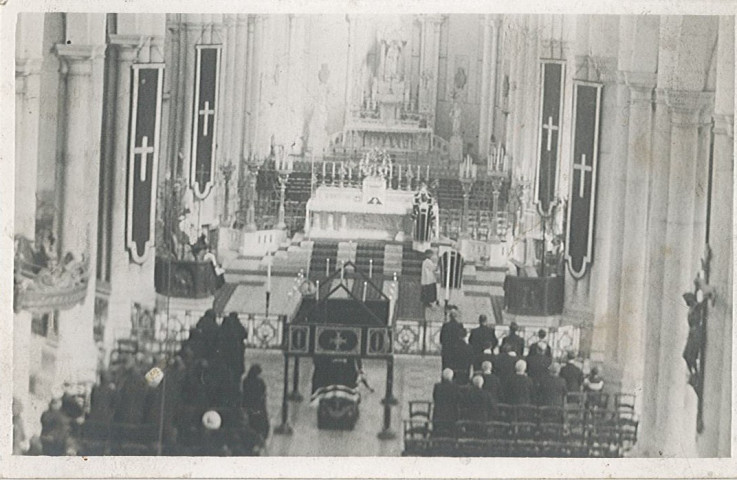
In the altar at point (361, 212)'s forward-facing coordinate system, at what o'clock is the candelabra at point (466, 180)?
The candelabra is roughly at 9 o'clock from the altar.

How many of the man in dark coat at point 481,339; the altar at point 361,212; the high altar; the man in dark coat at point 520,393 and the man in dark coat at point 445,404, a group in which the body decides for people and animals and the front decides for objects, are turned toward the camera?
2

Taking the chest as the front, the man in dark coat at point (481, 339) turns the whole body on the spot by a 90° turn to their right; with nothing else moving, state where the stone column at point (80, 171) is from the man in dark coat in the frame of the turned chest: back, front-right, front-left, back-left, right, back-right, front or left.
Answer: back

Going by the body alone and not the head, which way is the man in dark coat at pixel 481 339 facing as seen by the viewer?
away from the camera

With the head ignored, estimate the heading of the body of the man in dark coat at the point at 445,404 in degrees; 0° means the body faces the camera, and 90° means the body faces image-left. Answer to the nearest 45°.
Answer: approximately 180°

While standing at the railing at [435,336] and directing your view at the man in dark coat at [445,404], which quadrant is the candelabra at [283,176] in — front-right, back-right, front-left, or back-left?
back-right

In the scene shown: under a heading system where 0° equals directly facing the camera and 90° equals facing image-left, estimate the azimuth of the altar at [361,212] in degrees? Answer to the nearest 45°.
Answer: approximately 0°

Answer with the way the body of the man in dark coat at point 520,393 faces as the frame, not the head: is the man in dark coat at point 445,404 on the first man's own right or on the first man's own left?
on the first man's own left

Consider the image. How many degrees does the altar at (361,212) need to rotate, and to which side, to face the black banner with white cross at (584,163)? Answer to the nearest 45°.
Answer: approximately 90° to its left

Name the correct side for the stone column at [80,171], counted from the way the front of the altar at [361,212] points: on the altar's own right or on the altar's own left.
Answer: on the altar's own right

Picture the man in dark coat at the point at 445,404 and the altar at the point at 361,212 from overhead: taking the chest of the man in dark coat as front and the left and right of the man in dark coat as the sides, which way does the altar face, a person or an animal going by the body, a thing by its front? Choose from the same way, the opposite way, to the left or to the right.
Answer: the opposite way

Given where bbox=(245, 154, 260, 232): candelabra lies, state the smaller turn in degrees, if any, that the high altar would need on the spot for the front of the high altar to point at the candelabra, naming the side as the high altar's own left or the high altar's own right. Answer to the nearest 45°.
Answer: approximately 90° to the high altar's own right

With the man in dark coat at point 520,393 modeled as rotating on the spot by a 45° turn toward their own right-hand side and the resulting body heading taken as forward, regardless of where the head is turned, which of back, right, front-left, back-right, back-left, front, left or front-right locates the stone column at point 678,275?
front-right

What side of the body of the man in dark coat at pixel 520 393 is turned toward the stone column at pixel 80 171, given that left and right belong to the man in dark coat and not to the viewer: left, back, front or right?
left
